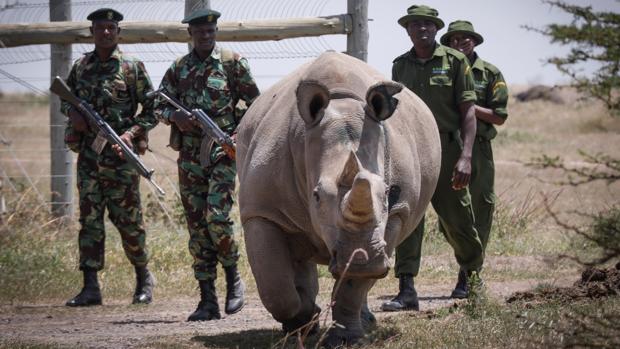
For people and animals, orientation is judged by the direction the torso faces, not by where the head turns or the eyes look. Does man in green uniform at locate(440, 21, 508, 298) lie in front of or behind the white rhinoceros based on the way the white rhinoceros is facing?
behind

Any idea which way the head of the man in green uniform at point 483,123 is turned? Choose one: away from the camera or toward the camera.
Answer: toward the camera

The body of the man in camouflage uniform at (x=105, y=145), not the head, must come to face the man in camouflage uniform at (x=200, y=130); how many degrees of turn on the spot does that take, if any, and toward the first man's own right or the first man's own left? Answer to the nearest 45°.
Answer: approximately 45° to the first man's own left

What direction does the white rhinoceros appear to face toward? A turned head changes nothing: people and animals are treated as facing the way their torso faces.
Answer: toward the camera

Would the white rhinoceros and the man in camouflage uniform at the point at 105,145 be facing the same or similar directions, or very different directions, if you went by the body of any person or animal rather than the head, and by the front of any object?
same or similar directions

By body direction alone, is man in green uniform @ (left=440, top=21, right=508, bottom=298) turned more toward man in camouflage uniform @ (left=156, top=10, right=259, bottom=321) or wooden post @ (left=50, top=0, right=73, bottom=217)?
the man in camouflage uniform

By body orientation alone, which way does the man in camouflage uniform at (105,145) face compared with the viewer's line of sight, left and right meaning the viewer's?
facing the viewer

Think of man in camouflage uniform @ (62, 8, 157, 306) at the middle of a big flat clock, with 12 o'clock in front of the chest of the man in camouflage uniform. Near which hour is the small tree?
The small tree is roughly at 8 o'clock from the man in camouflage uniform.

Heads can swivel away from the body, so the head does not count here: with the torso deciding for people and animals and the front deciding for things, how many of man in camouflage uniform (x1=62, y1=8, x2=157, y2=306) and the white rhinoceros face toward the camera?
2

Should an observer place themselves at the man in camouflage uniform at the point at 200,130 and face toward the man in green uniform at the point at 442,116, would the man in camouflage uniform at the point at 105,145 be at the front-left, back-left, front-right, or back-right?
back-left

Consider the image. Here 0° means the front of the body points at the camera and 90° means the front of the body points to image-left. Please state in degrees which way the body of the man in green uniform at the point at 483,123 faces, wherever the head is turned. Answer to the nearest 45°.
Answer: approximately 45°
